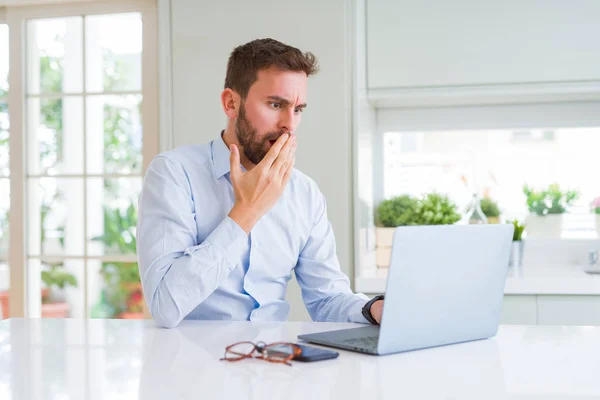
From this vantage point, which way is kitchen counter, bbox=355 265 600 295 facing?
toward the camera

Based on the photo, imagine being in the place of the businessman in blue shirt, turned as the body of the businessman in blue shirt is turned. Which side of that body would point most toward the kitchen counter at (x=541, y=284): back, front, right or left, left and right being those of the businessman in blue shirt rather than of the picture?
left

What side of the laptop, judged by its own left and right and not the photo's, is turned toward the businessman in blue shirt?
front

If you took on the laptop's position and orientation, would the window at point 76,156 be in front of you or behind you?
in front

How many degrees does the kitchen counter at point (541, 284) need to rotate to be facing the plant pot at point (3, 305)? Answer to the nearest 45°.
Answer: approximately 90° to its right

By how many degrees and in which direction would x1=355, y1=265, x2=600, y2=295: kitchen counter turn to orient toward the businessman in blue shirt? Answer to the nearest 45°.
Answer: approximately 45° to its right

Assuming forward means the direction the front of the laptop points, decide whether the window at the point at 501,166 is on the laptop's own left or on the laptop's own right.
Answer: on the laptop's own right

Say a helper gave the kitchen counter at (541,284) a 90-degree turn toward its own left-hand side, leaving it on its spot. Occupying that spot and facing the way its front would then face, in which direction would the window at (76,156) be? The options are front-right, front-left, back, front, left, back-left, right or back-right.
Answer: back

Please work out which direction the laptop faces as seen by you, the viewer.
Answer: facing away from the viewer and to the left of the viewer

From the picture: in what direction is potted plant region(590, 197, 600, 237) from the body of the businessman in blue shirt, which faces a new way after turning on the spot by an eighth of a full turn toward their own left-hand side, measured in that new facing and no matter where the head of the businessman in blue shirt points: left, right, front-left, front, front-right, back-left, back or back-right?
front-left

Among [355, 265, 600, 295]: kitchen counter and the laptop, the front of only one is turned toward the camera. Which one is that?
the kitchen counter

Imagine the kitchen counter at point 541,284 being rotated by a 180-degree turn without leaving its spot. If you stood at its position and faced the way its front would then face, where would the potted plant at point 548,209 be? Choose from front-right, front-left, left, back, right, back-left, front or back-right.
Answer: front

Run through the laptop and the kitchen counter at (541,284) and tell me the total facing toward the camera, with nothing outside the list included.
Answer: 1

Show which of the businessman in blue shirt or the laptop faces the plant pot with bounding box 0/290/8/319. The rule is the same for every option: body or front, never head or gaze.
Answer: the laptop

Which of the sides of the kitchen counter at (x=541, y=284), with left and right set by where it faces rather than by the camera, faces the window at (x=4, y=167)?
right

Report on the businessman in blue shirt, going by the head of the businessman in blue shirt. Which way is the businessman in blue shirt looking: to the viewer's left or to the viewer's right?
to the viewer's right

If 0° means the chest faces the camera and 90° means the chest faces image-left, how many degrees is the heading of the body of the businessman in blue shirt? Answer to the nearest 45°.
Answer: approximately 315°

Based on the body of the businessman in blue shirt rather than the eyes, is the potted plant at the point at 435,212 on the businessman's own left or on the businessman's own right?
on the businessman's own left

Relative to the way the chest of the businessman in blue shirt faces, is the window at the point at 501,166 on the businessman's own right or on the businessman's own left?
on the businessman's own left
